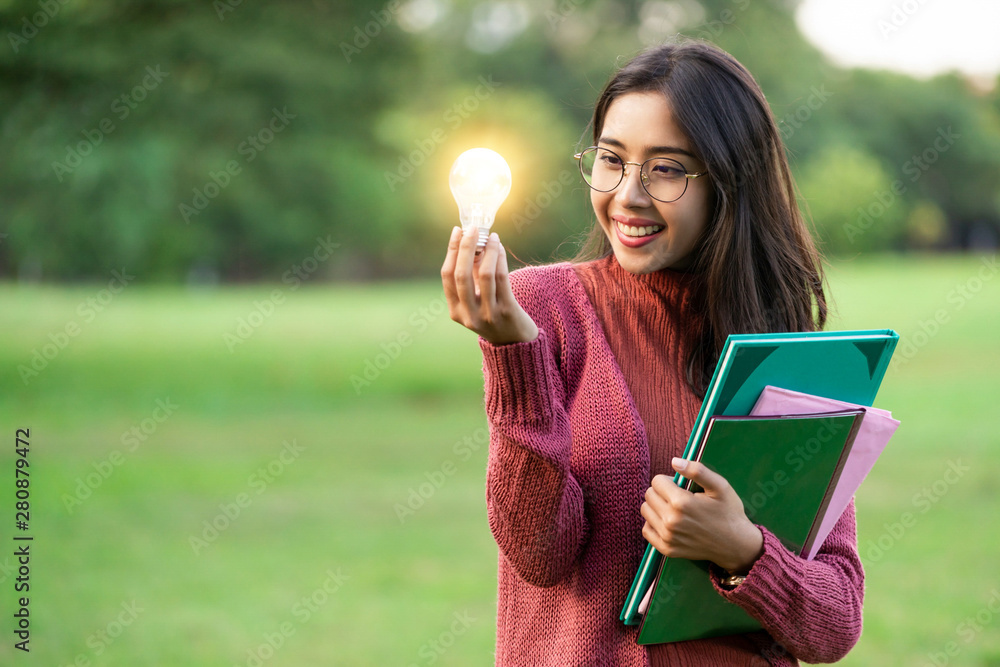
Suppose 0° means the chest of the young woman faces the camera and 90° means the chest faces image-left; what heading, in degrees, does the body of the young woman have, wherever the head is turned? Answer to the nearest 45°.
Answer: approximately 0°

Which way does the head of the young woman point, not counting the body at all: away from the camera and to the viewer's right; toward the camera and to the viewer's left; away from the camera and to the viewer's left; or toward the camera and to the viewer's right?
toward the camera and to the viewer's left
